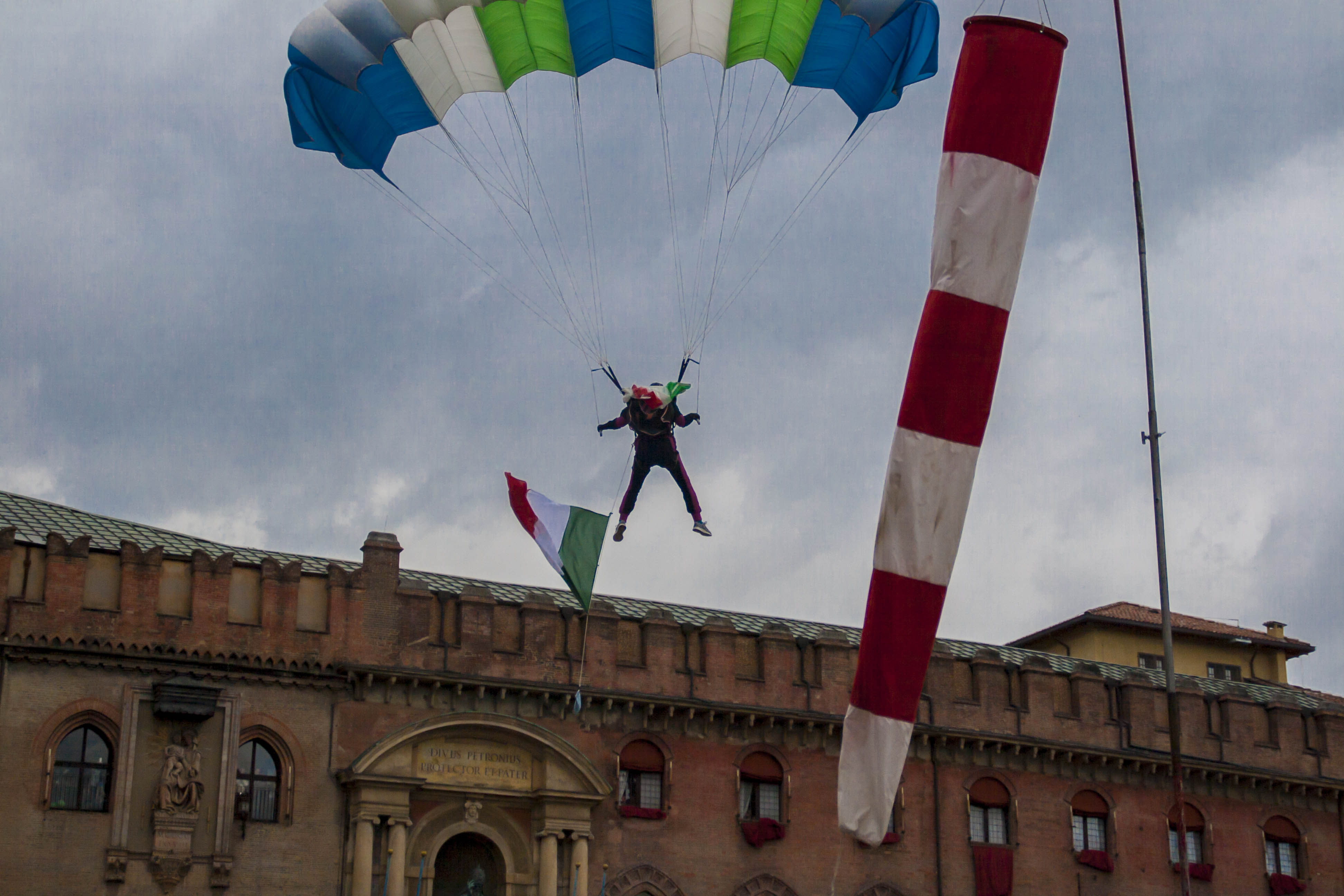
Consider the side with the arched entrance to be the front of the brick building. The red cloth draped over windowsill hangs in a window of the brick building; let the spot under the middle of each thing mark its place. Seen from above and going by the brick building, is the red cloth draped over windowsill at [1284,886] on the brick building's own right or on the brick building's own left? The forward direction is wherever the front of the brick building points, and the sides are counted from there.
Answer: on the brick building's own left

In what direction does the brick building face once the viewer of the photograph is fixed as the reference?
facing the viewer and to the right of the viewer

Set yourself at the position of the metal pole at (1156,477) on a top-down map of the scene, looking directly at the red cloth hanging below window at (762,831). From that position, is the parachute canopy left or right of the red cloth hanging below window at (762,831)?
left

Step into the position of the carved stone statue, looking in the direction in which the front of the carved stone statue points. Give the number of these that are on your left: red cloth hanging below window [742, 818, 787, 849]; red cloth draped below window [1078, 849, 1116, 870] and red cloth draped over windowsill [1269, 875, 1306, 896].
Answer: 3

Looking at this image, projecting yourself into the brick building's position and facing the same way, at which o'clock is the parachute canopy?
The parachute canopy is roughly at 1 o'clock from the brick building.

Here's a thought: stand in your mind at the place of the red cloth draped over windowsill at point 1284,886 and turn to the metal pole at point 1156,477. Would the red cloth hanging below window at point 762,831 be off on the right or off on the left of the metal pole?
right

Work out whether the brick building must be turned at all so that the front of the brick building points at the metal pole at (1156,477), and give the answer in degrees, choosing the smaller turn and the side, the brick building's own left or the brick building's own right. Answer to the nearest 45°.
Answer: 0° — it already faces it

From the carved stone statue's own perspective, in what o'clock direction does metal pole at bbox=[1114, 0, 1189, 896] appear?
The metal pole is roughly at 11 o'clock from the carved stone statue.

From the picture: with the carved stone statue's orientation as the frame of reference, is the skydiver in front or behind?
in front

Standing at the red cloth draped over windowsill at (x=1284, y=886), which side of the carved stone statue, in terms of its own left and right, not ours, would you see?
left

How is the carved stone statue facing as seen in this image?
toward the camera
